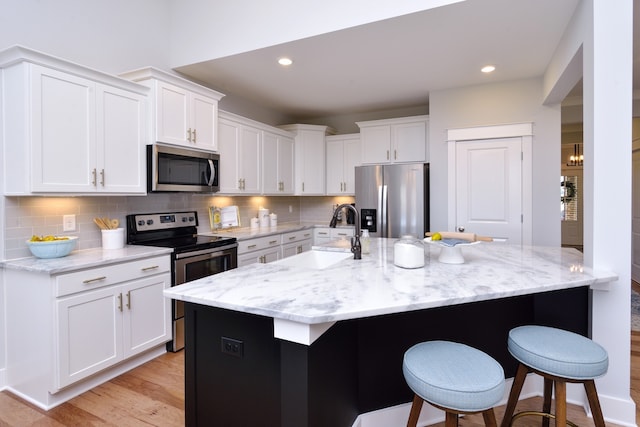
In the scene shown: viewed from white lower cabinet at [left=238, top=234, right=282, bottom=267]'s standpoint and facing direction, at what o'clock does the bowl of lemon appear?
The bowl of lemon is roughly at 3 o'clock from the white lower cabinet.

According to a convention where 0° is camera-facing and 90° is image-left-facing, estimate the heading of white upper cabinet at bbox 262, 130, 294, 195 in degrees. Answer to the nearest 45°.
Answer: approximately 315°

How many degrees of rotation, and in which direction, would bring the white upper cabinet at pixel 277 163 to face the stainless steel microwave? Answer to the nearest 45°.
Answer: approximately 90° to its right

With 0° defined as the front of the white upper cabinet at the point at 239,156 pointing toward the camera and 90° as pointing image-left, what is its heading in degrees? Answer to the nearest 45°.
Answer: approximately 315°

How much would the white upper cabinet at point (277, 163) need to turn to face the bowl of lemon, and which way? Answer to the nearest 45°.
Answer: approximately 90° to its right

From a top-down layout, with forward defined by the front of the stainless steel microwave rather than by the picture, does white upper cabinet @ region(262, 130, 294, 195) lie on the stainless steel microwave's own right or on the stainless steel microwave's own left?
on the stainless steel microwave's own left

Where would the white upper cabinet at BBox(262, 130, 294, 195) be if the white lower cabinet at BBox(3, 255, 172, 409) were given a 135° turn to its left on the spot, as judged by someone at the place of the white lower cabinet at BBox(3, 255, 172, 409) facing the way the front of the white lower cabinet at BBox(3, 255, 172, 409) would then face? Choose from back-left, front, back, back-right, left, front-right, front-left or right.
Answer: front-right

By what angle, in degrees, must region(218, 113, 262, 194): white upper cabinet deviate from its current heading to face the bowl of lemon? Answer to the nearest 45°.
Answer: approximately 90° to its right
